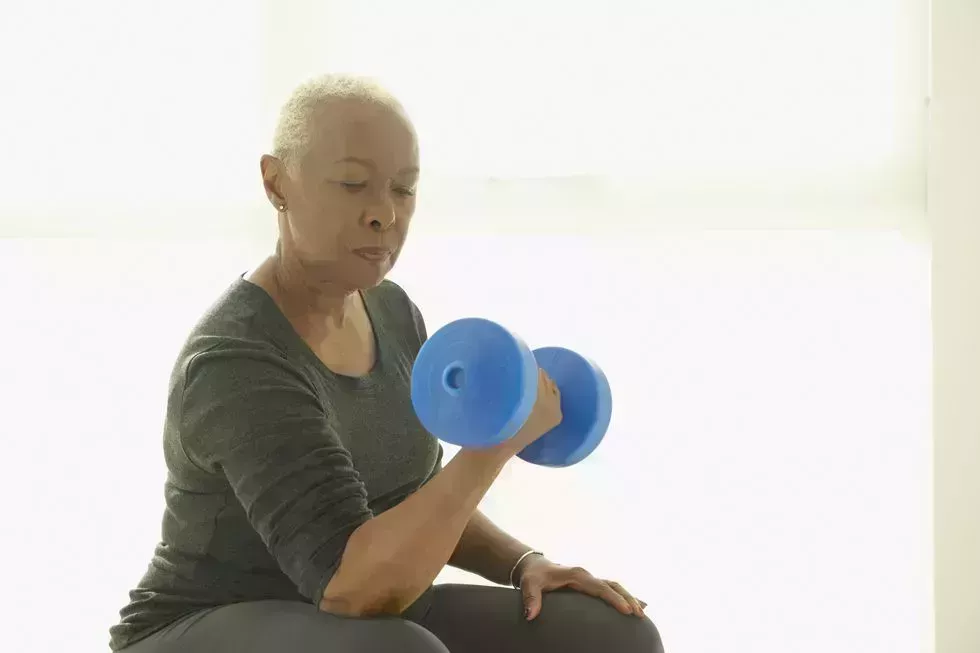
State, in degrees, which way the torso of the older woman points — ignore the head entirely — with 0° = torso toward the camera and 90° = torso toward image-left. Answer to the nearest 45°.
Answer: approximately 315°

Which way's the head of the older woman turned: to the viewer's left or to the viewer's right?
to the viewer's right
